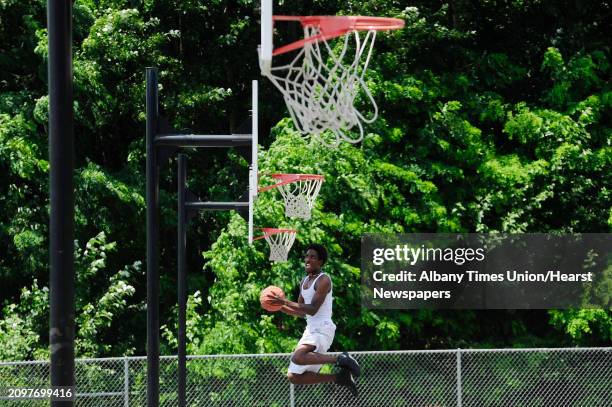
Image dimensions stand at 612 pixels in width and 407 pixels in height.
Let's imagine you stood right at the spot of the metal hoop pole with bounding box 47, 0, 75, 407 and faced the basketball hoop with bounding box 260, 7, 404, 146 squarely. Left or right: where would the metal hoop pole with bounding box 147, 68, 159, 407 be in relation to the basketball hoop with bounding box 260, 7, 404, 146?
left

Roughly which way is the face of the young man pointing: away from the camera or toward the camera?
toward the camera

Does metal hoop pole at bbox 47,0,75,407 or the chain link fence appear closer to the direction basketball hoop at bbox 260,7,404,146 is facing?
the chain link fence

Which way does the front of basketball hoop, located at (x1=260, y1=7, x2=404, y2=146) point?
to the viewer's right

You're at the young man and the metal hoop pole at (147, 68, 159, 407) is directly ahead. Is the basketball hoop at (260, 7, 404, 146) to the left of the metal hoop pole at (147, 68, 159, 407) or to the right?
left

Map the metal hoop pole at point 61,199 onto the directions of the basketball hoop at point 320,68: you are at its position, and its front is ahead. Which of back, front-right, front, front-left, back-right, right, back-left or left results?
back-right

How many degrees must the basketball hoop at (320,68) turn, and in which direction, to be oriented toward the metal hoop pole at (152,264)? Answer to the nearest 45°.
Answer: approximately 135° to its left

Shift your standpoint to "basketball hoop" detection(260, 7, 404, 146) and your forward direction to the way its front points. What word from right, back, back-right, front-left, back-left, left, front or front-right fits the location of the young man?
left

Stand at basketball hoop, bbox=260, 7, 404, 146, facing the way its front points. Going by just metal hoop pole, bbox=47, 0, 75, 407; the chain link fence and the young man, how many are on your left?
2

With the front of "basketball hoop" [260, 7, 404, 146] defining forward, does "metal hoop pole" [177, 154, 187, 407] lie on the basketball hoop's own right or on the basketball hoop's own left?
on the basketball hoop's own left

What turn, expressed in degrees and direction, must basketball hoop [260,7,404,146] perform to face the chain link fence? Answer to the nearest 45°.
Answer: approximately 90° to its left
